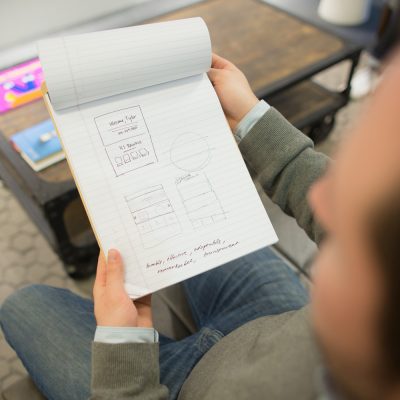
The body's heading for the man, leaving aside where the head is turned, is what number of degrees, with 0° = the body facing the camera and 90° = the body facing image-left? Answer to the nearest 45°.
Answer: approximately 135°

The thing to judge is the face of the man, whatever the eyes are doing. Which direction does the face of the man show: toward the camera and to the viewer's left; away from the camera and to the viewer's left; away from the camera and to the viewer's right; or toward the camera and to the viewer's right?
away from the camera and to the viewer's left

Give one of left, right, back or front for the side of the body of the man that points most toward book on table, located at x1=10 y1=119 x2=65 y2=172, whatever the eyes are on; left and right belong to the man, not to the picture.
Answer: front
